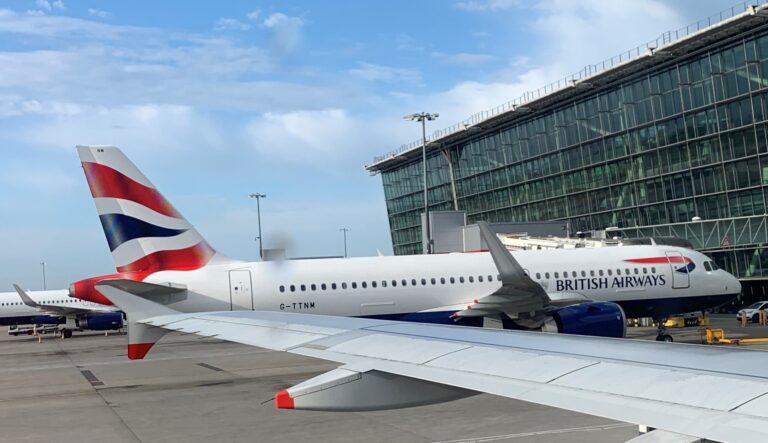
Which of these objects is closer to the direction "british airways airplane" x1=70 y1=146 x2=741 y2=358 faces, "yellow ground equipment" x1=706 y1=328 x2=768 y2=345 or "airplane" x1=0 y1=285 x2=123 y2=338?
the yellow ground equipment

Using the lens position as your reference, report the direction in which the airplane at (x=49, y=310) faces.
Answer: facing to the right of the viewer

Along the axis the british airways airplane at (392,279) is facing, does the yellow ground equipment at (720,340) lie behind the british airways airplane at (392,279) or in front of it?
in front

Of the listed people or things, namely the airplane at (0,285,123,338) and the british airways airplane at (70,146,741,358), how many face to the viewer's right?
2

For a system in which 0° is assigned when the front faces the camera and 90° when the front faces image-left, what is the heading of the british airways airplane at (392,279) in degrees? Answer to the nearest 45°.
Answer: approximately 270°

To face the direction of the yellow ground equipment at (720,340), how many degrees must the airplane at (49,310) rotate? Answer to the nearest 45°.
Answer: approximately 45° to its right

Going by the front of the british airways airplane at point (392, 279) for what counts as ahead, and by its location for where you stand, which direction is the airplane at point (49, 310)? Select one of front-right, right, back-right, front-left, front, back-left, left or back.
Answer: back-left
